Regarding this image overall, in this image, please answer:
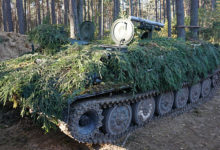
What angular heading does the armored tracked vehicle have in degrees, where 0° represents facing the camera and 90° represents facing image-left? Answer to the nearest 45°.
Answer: approximately 45°
